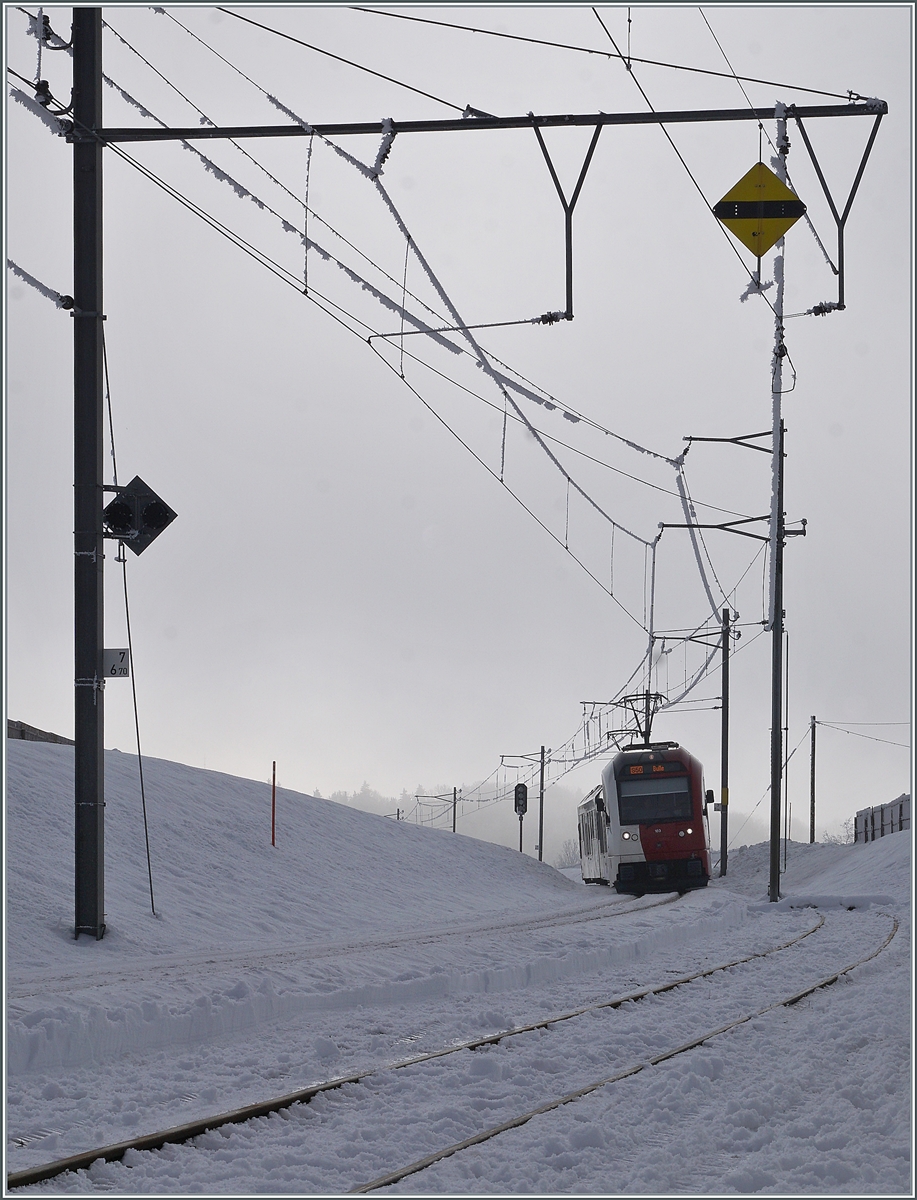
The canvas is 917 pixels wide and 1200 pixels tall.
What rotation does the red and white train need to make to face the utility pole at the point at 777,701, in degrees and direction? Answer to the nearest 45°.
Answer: approximately 45° to its left

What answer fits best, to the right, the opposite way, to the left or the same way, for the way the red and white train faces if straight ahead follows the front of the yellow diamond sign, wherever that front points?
the same way

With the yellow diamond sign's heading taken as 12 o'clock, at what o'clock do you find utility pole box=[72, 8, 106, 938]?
The utility pole is roughly at 3 o'clock from the yellow diamond sign.

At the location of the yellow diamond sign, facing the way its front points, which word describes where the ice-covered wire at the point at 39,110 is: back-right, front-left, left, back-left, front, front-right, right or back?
right

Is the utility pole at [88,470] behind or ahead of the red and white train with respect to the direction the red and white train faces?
ahead

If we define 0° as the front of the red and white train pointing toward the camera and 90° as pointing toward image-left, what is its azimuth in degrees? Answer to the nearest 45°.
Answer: approximately 0°

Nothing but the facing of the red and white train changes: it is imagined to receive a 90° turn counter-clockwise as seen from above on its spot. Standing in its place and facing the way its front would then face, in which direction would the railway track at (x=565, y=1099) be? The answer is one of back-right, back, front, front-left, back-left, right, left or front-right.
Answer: right

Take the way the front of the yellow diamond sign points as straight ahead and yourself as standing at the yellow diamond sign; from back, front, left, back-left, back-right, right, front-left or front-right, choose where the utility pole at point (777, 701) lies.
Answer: back

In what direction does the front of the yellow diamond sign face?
toward the camera

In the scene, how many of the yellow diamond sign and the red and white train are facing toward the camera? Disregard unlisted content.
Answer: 2

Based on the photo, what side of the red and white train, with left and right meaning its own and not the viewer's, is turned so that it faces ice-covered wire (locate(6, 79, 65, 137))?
front

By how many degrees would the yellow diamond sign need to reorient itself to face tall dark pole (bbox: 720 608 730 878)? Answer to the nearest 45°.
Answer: approximately 180°
